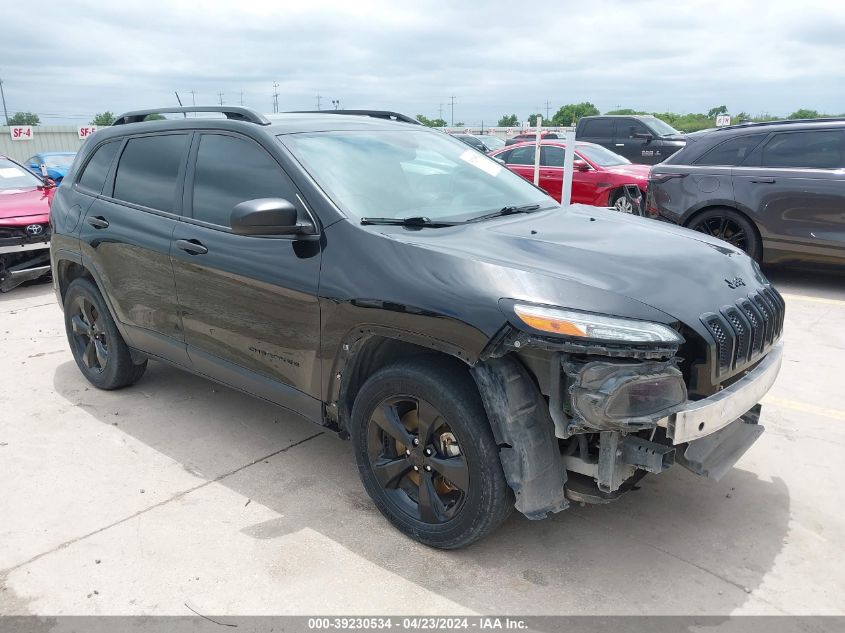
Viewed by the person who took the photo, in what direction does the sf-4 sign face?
facing the viewer

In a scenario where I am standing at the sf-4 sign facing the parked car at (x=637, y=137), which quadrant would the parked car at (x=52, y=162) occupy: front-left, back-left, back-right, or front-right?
front-right

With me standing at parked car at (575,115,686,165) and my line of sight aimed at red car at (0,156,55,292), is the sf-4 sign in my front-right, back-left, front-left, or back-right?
front-right

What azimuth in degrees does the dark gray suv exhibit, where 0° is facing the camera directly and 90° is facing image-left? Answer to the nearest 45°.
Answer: approximately 270°

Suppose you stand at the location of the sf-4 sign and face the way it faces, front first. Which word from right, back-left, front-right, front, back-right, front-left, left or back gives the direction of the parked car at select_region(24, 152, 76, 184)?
front

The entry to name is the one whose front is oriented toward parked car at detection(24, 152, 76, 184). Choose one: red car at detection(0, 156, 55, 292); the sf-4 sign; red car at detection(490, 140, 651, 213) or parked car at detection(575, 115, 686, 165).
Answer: the sf-4 sign

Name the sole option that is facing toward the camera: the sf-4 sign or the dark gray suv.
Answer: the sf-4 sign

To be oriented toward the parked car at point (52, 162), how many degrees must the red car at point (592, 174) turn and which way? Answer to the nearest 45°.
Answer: approximately 135° to its right

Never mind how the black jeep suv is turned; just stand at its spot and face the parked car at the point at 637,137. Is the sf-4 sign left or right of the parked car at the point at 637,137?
left

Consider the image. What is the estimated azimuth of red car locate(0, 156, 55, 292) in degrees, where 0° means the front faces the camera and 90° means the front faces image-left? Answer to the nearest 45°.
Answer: approximately 315°

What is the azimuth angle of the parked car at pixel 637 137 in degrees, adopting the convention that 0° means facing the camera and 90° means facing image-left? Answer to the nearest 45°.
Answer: approximately 315°

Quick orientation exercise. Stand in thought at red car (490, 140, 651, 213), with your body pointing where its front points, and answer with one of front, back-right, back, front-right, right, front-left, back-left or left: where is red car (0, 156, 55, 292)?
right

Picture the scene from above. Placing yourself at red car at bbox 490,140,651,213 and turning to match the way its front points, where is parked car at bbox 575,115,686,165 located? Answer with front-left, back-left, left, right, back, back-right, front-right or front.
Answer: back-left

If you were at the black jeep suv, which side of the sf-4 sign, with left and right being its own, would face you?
front

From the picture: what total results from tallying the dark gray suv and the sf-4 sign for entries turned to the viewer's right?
1

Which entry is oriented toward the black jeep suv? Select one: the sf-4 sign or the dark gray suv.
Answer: the sf-4 sign
